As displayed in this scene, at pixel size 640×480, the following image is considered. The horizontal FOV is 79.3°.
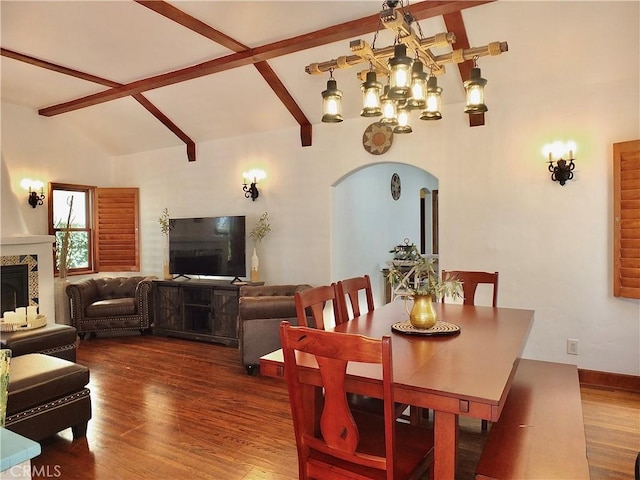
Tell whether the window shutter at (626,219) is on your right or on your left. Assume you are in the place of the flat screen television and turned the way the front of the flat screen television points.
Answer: on your left

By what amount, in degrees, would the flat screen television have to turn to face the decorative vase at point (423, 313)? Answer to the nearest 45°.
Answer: approximately 45° to its left

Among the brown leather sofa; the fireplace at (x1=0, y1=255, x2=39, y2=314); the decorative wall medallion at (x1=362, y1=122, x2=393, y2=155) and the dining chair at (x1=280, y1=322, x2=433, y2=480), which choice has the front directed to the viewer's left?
the brown leather sofa

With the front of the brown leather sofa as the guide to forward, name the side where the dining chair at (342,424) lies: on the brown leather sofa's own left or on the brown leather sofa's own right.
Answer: on the brown leather sofa's own left

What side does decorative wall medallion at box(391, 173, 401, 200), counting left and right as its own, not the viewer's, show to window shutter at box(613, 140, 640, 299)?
left

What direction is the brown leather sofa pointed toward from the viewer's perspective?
to the viewer's left

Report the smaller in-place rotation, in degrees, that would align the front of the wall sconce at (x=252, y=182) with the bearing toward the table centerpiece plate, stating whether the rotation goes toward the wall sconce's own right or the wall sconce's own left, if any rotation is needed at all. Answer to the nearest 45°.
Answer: approximately 45° to the wall sconce's own left

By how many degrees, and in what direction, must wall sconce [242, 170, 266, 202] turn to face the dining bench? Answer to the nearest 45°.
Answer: approximately 45° to its left

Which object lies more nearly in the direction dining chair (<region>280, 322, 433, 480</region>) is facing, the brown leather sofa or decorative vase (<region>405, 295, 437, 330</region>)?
the decorative vase

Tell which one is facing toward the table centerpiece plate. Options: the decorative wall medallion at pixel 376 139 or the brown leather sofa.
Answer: the decorative wall medallion
